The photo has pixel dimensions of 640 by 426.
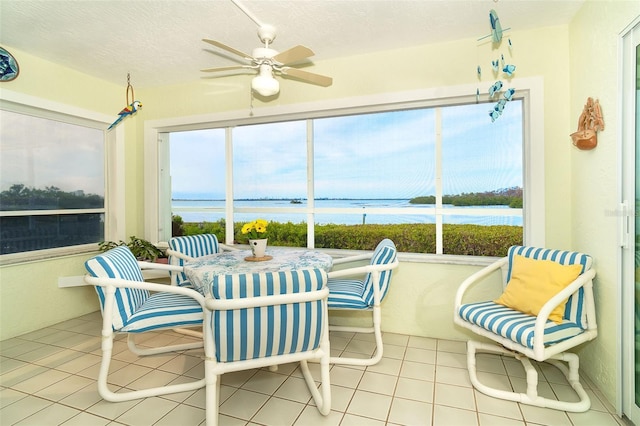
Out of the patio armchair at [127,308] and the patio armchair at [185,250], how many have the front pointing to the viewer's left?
0

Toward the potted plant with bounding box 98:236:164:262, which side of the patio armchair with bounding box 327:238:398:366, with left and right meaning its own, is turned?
front

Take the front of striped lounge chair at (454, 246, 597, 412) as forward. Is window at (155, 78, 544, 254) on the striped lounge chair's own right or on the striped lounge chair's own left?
on the striped lounge chair's own right

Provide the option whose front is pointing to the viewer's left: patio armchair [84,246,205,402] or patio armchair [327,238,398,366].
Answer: patio armchair [327,238,398,366]

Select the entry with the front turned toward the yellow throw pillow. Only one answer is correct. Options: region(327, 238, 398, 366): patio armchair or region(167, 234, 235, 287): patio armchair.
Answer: region(167, 234, 235, 287): patio armchair

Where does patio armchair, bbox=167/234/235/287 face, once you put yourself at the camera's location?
facing the viewer and to the right of the viewer

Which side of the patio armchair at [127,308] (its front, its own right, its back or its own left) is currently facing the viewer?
right

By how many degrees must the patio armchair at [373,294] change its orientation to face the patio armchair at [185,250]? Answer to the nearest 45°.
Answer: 0° — it already faces it

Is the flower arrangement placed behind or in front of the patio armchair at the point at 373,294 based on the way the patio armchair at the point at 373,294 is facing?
in front

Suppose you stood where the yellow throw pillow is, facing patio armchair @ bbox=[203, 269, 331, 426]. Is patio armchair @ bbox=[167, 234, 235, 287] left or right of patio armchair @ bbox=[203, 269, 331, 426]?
right

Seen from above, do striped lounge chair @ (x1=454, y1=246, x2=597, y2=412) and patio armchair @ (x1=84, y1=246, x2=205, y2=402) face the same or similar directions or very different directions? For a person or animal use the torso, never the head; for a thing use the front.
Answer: very different directions

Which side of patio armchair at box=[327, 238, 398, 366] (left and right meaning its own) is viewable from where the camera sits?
left

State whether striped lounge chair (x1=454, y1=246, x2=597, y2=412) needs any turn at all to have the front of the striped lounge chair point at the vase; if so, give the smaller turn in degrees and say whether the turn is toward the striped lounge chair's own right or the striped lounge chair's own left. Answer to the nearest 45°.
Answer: approximately 45° to the striped lounge chair's own right

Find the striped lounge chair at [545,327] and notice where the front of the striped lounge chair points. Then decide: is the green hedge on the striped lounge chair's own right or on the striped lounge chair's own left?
on the striped lounge chair's own right

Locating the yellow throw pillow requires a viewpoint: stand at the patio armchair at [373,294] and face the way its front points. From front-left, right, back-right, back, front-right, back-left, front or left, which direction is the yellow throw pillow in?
back

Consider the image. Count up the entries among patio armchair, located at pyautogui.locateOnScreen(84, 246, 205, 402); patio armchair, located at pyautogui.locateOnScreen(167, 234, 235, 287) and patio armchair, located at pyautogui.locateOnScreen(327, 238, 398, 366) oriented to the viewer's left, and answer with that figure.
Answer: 1
